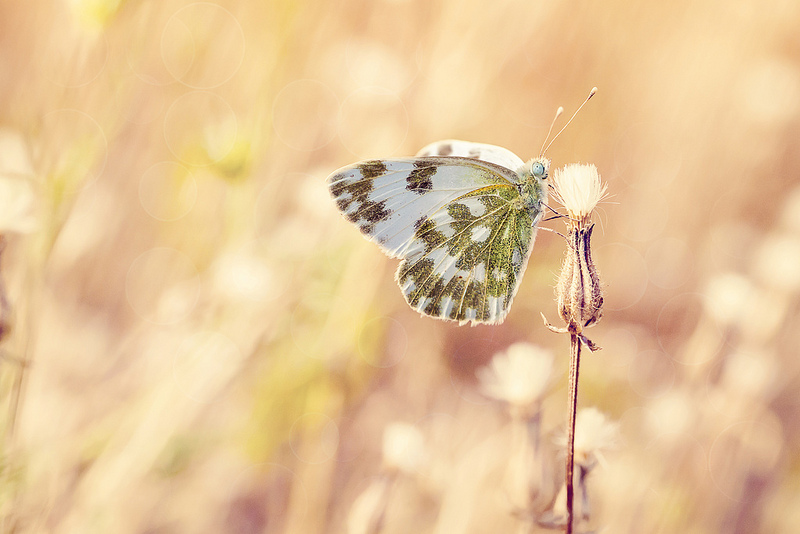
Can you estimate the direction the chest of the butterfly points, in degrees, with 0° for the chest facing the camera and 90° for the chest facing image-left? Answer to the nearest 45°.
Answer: approximately 270°

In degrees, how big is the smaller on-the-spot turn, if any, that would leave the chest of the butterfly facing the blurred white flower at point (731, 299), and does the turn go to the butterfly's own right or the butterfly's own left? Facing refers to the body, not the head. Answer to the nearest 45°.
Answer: approximately 45° to the butterfly's own left
